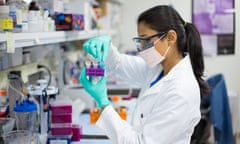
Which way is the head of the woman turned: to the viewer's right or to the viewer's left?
to the viewer's left

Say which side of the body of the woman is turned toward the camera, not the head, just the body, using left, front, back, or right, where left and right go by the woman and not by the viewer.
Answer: left

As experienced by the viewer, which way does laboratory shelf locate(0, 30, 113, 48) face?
facing the viewer and to the right of the viewer

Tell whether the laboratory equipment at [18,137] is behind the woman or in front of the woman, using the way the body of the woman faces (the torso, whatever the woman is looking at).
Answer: in front

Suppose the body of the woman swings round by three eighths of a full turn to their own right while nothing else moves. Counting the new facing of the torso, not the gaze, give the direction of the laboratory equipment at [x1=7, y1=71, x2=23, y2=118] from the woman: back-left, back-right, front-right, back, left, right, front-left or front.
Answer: back-left

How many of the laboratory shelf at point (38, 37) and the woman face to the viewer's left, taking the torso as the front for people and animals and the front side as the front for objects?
1

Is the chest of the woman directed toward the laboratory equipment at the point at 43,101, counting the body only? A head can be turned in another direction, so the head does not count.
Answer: yes

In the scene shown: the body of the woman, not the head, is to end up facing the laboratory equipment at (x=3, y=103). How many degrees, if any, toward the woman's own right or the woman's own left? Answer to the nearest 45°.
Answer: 0° — they already face it
